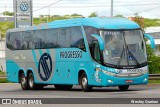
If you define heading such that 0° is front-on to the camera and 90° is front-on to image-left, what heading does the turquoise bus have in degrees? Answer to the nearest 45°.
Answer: approximately 315°
